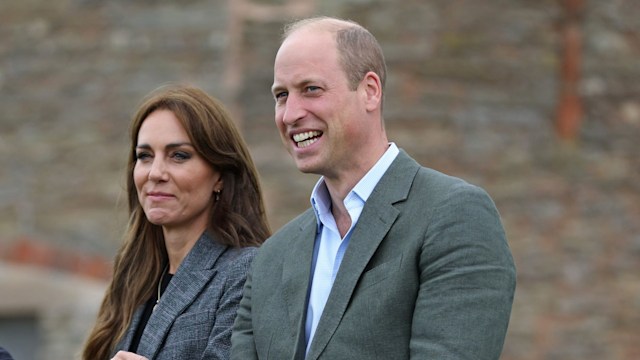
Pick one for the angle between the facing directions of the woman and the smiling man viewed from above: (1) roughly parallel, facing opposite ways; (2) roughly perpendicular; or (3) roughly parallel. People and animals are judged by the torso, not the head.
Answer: roughly parallel

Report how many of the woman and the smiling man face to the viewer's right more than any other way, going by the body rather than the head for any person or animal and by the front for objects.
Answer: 0

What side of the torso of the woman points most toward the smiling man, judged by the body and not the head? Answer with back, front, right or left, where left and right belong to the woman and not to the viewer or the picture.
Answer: left

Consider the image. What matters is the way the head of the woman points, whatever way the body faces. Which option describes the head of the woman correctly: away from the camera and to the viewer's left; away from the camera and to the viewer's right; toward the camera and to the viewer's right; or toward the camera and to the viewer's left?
toward the camera and to the viewer's left

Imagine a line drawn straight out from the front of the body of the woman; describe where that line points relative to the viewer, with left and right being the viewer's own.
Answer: facing the viewer and to the left of the viewer

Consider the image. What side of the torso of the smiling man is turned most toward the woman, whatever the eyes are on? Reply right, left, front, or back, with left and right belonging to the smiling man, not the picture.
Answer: right

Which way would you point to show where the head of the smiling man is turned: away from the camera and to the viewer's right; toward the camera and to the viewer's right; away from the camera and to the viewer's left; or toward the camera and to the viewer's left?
toward the camera and to the viewer's left

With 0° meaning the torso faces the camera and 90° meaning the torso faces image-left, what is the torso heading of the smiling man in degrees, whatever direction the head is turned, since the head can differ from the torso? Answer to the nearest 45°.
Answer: approximately 45°
